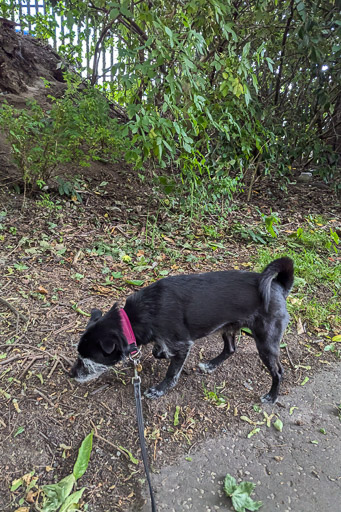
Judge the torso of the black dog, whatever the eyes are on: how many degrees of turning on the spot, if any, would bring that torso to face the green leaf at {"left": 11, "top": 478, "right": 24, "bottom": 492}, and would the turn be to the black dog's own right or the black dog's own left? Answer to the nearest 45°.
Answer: approximately 45° to the black dog's own left

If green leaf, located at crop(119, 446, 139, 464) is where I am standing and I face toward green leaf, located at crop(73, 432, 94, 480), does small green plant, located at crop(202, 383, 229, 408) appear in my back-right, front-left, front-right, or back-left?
back-right

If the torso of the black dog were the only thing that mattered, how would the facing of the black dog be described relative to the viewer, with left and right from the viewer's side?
facing to the left of the viewer

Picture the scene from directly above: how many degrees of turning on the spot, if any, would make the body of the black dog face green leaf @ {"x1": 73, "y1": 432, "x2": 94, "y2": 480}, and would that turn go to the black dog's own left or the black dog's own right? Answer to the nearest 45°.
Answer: approximately 45° to the black dog's own left

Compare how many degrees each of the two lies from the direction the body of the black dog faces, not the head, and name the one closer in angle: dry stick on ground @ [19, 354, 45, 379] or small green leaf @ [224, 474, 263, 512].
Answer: the dry stick on ground

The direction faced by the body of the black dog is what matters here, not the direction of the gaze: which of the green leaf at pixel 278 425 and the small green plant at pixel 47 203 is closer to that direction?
the small green plant

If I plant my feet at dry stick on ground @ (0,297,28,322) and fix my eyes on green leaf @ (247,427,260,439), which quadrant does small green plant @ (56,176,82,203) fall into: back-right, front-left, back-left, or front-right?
back-left

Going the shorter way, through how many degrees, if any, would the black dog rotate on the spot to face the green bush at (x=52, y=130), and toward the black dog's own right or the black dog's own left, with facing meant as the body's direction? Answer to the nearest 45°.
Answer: approximately 45° to the black dog's own right

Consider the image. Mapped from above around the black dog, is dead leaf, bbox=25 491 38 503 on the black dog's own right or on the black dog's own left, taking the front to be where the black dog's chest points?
on the black dog's own left

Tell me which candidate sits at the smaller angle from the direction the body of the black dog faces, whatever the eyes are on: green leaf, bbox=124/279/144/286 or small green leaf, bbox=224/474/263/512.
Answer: the green leaf, bbox=124/279/144/286

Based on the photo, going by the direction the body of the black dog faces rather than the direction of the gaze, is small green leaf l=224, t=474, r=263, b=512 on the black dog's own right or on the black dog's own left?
on the black dog's own left

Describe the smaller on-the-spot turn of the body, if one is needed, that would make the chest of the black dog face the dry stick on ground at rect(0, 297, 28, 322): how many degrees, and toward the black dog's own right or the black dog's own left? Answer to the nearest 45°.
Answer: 0° — it already faces it

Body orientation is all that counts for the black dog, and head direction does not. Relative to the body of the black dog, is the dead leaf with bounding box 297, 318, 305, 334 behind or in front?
behind
